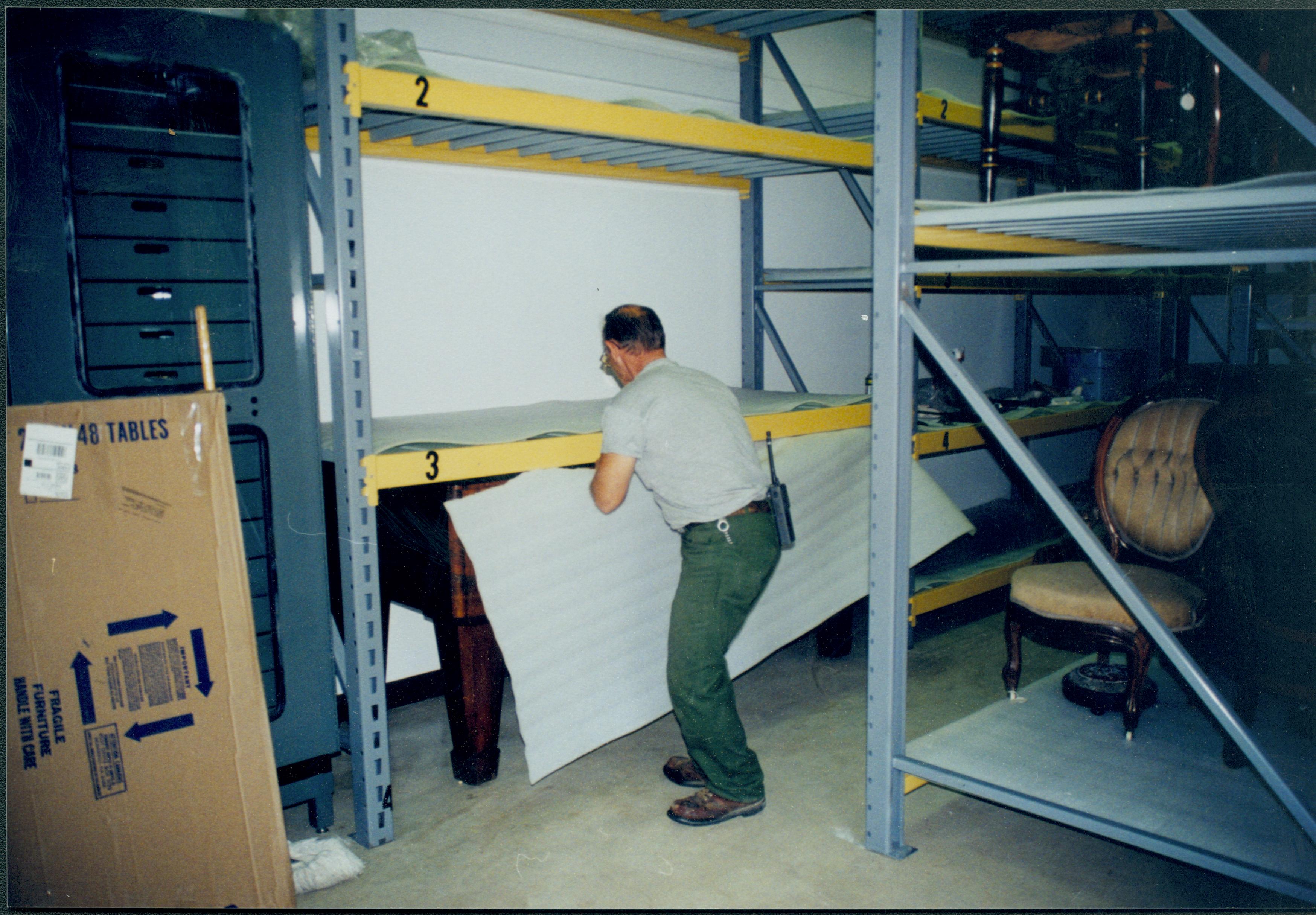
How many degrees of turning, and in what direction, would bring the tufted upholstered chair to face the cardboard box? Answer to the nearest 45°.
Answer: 0° — it already faces it

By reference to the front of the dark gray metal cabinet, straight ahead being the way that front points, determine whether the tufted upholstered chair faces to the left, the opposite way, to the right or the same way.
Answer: to the right

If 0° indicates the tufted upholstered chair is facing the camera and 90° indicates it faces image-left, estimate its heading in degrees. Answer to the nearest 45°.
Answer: approximately 45°

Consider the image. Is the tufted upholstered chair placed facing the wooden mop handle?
yes

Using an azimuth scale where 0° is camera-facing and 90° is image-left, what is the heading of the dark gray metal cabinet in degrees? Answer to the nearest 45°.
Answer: approximately 0°

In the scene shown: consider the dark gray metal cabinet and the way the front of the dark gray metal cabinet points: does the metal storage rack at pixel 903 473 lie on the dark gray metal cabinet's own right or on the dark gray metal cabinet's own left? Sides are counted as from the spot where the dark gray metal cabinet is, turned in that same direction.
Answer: on the dark gray metal cabinet's own left
